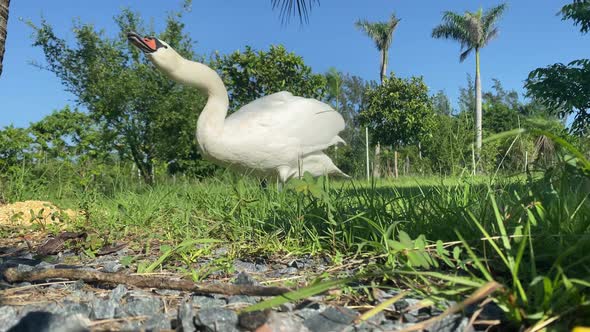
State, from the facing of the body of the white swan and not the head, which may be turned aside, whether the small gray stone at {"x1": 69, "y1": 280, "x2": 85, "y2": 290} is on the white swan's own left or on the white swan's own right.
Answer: on the white swan's own left

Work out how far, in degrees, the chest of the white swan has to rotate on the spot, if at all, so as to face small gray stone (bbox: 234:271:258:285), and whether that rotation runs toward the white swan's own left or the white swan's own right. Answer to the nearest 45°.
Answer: approximately 90° to the white swan's own left

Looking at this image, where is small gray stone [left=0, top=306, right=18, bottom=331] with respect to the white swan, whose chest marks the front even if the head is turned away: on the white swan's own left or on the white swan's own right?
on the white swan's own left

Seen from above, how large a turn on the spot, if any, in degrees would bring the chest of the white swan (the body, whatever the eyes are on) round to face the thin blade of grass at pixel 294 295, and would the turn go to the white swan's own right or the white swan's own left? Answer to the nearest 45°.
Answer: approximately 90° to the white swan's own left

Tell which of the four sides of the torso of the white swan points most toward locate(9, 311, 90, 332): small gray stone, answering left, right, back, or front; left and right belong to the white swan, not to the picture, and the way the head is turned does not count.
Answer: left

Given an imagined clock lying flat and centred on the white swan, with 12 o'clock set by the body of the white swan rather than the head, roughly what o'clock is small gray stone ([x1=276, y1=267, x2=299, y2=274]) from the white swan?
The small gray stone is roughly at 9 o'clock from the white swan.

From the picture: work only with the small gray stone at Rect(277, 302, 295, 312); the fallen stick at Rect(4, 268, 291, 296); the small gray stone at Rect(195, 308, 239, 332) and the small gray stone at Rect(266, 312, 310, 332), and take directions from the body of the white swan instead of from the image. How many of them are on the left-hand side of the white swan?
4

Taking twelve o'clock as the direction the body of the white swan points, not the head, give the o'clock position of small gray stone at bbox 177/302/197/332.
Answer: The small gray stone is roughly at 9 o'clock from the white swan.

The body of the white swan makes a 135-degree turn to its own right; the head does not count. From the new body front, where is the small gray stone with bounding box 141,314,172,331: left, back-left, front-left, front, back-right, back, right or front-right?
back-right

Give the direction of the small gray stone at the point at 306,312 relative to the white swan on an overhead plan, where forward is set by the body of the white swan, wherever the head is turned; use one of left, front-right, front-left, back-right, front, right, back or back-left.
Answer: left

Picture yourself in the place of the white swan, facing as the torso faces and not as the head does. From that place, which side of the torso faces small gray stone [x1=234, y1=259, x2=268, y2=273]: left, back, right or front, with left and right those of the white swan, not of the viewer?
left

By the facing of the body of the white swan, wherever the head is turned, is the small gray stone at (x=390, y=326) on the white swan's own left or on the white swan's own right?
on the white swan's own left

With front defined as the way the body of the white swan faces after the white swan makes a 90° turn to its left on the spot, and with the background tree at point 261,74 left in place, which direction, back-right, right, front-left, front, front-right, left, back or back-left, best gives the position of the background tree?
back

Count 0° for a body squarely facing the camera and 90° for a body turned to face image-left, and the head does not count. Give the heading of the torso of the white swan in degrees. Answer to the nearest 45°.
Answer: approximately 90°

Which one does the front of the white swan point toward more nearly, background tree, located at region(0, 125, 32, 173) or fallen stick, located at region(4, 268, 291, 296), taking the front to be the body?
the background tree
